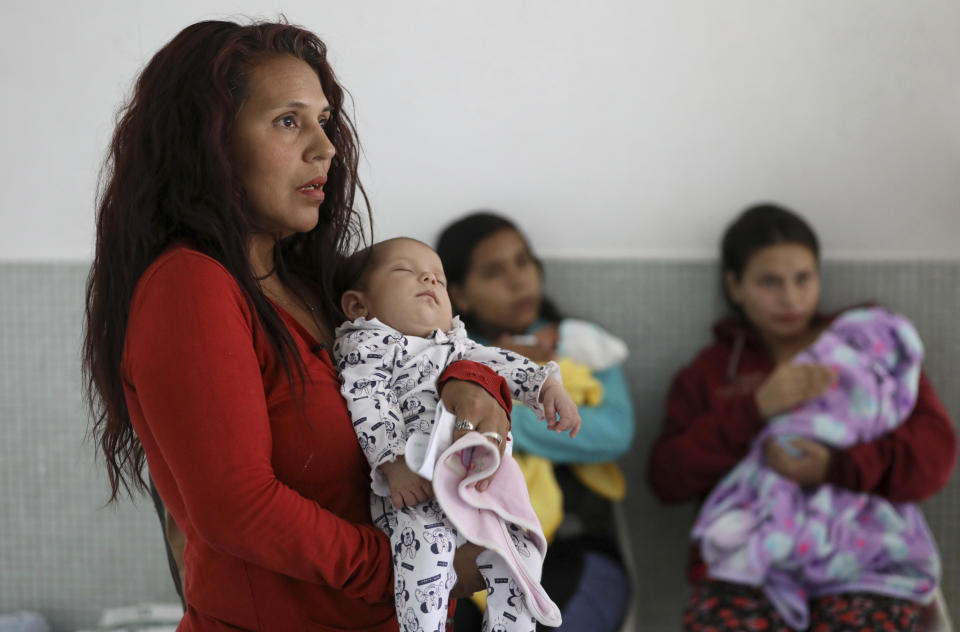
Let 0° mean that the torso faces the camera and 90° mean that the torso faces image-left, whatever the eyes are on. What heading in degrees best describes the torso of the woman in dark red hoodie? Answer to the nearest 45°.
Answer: approximately 0°

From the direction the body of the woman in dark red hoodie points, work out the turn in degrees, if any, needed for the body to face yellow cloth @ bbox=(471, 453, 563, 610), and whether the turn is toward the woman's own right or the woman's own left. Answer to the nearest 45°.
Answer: approximately 45° to the woman's own right

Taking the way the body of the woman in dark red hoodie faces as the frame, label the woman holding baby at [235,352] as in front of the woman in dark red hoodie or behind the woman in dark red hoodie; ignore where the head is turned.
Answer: in front
